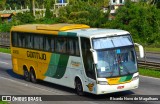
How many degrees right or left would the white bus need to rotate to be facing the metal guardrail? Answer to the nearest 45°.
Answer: approximately 90° to its left
